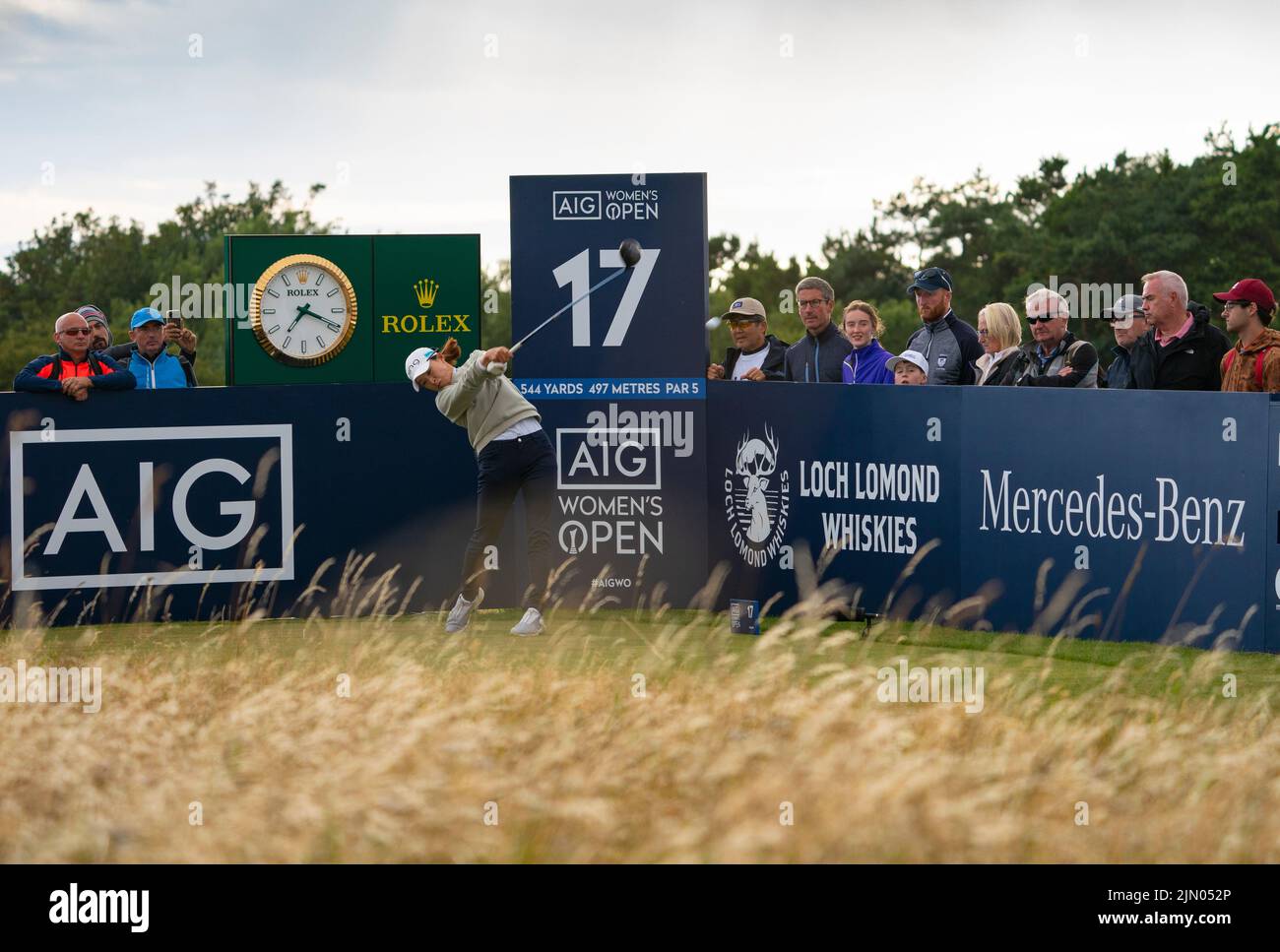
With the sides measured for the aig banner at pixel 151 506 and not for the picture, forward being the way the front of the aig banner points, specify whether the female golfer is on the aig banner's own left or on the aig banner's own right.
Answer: on the aig banner's own left

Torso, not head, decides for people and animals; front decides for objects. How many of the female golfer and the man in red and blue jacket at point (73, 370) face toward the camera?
2

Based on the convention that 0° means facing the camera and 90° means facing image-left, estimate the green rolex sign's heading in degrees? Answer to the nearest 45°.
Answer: approximately 0°

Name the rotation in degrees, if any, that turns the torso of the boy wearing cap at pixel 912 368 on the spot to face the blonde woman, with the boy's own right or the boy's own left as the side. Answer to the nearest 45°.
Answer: approximately 135° to the boy's own left

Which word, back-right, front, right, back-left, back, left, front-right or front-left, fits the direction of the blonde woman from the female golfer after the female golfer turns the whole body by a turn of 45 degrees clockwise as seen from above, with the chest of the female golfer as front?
back-left

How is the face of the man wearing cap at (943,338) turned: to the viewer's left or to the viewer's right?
to the viewer's left

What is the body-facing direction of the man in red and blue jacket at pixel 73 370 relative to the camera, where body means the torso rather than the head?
toward the camera

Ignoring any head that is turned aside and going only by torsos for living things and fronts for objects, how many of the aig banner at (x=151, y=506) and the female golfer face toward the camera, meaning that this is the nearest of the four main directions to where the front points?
2

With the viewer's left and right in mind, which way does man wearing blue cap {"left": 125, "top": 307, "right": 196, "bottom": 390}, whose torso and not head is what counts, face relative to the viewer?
facing the viewer

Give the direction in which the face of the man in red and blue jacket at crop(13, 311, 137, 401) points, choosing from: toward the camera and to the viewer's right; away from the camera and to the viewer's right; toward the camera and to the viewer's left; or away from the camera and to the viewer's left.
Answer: toward the camera and to the viewer's right

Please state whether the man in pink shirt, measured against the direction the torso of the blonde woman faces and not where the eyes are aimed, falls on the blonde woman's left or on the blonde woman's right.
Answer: on the blonde woman's left

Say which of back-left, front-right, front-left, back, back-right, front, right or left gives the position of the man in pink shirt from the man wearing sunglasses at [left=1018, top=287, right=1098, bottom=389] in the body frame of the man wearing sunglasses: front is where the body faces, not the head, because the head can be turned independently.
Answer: left

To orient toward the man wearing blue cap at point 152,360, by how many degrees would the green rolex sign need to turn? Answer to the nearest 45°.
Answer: approximately 90° to its right

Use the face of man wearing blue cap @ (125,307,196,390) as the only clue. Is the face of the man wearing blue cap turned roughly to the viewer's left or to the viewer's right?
to the viewer's right

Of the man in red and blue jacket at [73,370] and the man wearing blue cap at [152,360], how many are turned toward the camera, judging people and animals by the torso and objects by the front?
2

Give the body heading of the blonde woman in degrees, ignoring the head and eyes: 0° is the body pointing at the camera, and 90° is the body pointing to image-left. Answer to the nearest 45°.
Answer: approximately 45°

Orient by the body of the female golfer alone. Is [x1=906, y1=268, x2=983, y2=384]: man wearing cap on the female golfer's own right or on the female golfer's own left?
on the female golfer's own left

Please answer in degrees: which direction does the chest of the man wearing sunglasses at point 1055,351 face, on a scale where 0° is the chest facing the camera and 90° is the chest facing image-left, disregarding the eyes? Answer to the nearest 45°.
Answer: approximately 45°

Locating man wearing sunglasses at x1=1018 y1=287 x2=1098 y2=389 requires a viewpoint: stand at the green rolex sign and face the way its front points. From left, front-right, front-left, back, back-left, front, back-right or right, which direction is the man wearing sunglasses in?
front-left
